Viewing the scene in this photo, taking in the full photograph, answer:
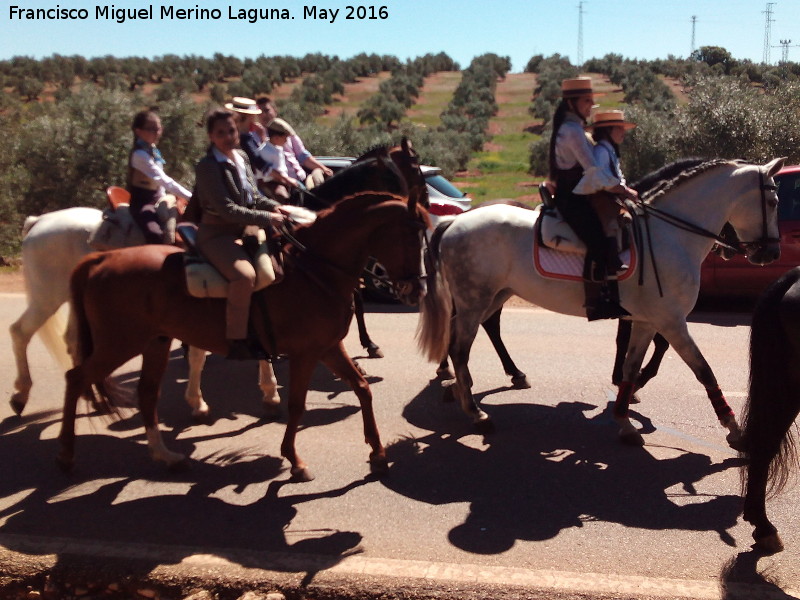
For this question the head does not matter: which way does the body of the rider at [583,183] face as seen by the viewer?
to the viewer's right

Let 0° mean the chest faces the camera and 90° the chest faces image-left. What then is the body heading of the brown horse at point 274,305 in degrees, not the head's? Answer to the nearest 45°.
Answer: approximately 270°

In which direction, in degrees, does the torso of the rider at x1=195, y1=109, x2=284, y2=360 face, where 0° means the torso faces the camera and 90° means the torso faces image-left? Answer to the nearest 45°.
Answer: approximately 315°

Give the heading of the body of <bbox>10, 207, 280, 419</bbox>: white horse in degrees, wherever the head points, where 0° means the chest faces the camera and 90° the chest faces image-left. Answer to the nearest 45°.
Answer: approximately 270°

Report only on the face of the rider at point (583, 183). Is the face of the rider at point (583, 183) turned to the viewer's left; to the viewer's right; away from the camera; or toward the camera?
to the viewer's right

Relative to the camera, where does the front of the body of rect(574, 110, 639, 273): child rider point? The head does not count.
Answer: to the viewer's right

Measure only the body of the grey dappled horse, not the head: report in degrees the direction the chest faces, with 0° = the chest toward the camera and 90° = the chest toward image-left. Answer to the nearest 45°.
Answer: approximately 270°

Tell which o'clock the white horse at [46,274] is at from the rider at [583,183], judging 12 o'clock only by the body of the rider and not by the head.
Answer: The white horse is roughly at 6 o'clock from the rider.

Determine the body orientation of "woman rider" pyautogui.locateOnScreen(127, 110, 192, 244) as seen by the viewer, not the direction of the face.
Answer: to the viewer's right
